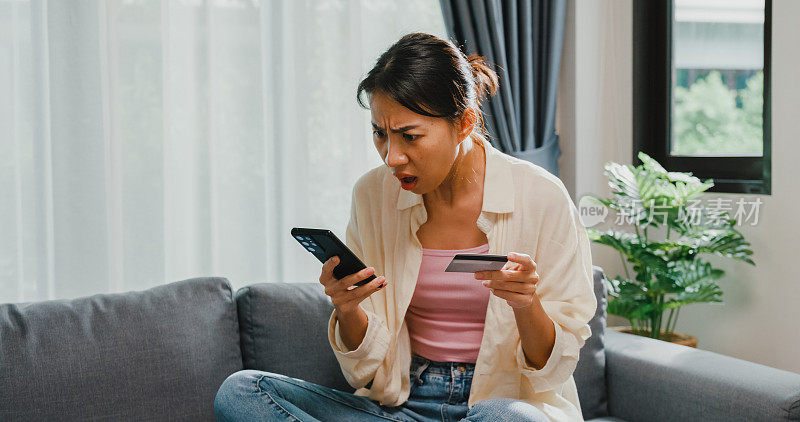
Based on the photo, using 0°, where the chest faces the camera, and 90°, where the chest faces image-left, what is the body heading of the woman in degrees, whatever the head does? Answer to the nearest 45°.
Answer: approximately 45°

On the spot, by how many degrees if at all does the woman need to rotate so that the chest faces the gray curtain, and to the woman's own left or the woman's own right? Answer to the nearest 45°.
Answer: approximately 135° to the woman's own right

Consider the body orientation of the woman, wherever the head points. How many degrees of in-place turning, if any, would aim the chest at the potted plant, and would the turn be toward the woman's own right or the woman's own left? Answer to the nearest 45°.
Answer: approximately 180°

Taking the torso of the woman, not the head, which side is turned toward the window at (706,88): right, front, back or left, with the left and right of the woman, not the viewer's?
back
